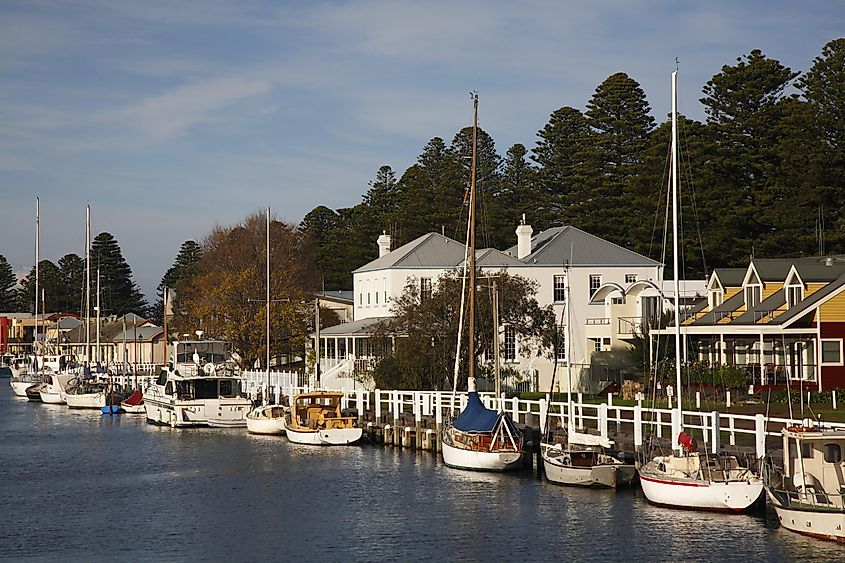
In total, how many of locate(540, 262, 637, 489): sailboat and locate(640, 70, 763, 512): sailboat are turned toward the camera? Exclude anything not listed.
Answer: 0

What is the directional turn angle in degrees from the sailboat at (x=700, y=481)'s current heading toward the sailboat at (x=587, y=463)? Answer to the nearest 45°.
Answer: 0° — it already faces it

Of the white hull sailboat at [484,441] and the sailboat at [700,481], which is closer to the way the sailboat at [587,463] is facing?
the white hull sailboat

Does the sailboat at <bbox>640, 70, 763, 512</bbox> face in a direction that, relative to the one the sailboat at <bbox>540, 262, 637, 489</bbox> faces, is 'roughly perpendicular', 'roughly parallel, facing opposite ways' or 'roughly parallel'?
roughly parallel

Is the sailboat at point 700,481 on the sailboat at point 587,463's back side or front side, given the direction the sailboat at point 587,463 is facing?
on the back side

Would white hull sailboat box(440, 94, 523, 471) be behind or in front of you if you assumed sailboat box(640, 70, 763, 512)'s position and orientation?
in front

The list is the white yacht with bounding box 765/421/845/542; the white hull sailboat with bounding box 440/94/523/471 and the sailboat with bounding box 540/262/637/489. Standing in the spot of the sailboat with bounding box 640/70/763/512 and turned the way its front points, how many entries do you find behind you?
1

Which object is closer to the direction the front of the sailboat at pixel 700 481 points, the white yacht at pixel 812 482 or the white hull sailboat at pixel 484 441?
the white hull sailboat

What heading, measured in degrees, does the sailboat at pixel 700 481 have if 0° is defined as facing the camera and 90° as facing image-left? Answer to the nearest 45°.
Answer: approximately 135°

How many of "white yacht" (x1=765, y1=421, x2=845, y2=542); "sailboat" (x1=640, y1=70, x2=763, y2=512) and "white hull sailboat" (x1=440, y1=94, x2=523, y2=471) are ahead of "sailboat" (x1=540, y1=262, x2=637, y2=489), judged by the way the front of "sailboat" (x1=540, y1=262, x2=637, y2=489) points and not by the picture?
1

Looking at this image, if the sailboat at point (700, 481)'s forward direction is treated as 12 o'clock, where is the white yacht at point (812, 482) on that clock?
The white yacht is roughly at 6 o'clock from the sailboat.

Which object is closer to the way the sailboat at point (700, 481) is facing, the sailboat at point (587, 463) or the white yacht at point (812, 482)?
the sailboat

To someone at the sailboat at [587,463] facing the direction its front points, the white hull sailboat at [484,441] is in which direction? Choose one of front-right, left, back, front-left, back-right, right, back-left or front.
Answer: front
